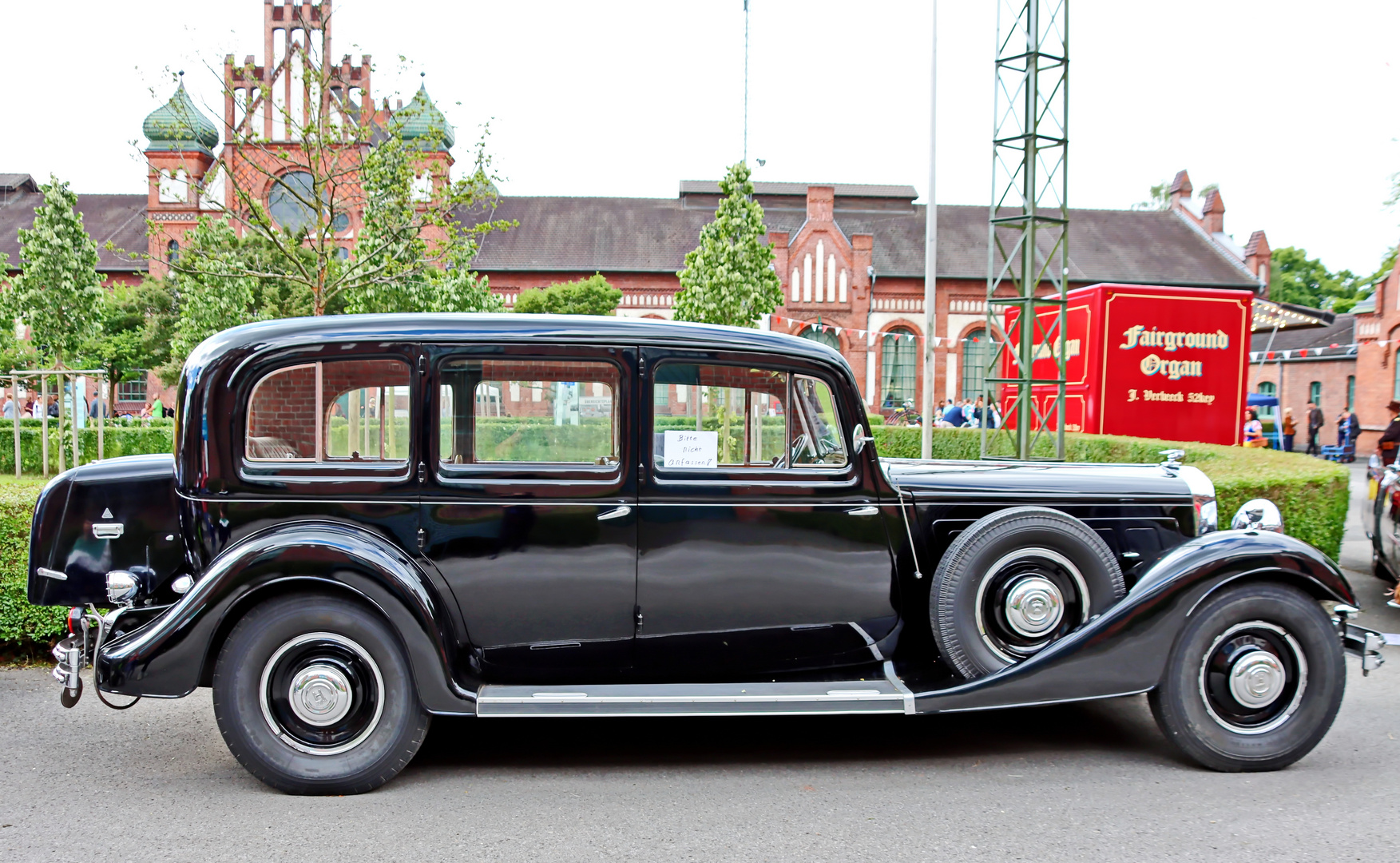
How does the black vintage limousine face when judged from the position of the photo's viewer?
facing to the right of the viewer

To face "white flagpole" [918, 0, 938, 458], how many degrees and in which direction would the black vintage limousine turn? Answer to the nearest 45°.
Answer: approximately 90° to its left

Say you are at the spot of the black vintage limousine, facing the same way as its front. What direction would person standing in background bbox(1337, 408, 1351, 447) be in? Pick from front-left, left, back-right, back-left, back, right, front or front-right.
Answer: front-left

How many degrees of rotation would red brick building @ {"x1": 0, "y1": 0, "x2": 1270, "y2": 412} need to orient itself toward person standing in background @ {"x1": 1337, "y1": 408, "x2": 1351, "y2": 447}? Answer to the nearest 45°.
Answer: approximately 45° to its left

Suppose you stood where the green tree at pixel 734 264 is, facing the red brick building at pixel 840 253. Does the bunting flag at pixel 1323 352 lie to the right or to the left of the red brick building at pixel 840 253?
right

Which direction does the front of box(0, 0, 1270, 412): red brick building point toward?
toward the camera

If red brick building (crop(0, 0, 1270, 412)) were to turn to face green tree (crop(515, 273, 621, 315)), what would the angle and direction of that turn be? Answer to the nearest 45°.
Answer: approximately 45° to its right

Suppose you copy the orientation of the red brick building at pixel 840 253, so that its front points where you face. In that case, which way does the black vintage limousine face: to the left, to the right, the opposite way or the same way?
to the left

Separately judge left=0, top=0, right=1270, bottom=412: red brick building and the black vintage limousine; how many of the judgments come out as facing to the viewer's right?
1

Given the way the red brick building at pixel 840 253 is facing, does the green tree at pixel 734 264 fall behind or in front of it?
in front

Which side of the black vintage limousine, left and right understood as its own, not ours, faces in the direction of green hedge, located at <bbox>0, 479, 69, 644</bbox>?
back

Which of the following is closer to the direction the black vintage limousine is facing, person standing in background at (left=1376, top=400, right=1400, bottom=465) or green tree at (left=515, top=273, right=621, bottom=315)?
the person standing in background

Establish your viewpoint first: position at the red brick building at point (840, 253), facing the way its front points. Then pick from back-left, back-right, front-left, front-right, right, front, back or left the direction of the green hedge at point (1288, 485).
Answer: front
